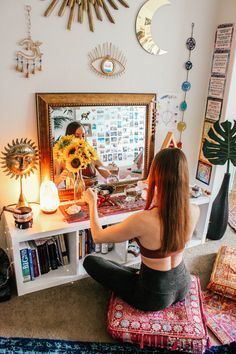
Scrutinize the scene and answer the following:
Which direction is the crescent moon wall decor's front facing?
toward the camera

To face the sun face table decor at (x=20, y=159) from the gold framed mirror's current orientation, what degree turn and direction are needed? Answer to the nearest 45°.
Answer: approximately 45° to its right

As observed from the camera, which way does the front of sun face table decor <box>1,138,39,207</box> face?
facing the viewer

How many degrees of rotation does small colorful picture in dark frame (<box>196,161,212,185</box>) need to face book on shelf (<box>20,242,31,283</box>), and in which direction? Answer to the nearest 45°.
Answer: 0° — it already faces it

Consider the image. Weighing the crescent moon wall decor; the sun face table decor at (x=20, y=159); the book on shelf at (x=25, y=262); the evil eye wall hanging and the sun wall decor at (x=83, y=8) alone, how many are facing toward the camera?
5

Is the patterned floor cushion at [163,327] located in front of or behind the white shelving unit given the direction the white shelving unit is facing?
in front

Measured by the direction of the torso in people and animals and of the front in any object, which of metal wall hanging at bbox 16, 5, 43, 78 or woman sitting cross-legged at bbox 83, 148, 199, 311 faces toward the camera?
the metal wall hanging

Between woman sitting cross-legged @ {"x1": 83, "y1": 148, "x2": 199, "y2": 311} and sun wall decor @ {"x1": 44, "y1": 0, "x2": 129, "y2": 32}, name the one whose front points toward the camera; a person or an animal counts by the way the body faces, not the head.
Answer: the sun wall decor

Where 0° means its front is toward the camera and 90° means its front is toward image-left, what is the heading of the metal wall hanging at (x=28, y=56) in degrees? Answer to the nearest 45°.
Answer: approximately 0°

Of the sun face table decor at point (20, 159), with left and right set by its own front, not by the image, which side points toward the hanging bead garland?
left

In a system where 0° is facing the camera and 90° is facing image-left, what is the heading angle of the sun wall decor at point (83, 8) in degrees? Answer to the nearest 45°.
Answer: approximately 0°

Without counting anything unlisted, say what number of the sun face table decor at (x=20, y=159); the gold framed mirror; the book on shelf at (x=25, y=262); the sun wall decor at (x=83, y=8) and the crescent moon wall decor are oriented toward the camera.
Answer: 5

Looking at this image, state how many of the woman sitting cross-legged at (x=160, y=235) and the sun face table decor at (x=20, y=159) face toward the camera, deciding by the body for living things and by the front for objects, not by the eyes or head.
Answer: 1

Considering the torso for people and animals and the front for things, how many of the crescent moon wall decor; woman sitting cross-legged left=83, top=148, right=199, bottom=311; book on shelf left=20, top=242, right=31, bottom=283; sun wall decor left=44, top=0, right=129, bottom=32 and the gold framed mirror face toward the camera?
4

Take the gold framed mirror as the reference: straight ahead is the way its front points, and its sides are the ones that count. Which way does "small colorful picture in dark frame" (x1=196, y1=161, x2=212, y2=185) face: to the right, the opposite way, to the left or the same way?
to the right

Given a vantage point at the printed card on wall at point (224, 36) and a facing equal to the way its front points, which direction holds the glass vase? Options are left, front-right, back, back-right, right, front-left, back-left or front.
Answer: front

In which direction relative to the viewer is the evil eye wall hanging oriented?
toward the camera

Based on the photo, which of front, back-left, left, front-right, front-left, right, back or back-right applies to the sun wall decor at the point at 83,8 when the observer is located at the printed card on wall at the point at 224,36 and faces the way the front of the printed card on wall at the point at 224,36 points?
front

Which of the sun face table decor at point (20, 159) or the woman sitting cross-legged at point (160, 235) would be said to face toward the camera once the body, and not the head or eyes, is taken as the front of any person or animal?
the sun face table decor
